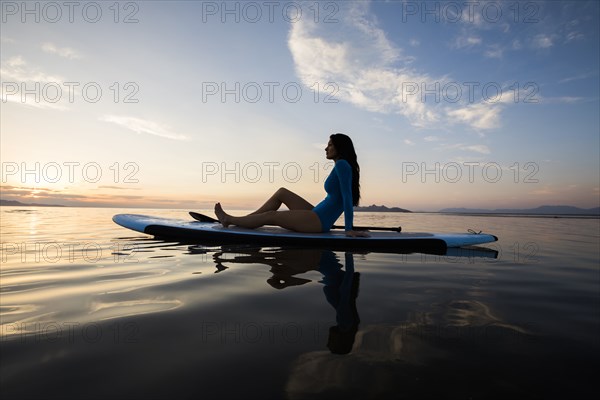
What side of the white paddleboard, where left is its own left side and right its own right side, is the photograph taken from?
left

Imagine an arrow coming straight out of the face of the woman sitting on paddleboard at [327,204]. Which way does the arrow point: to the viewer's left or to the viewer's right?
to the viewer's left

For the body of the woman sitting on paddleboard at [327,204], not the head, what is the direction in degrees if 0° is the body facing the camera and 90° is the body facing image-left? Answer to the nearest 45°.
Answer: approximately 90°
